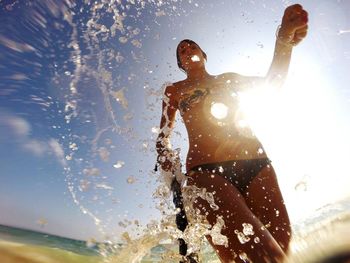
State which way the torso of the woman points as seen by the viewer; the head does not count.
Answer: toward the camera
